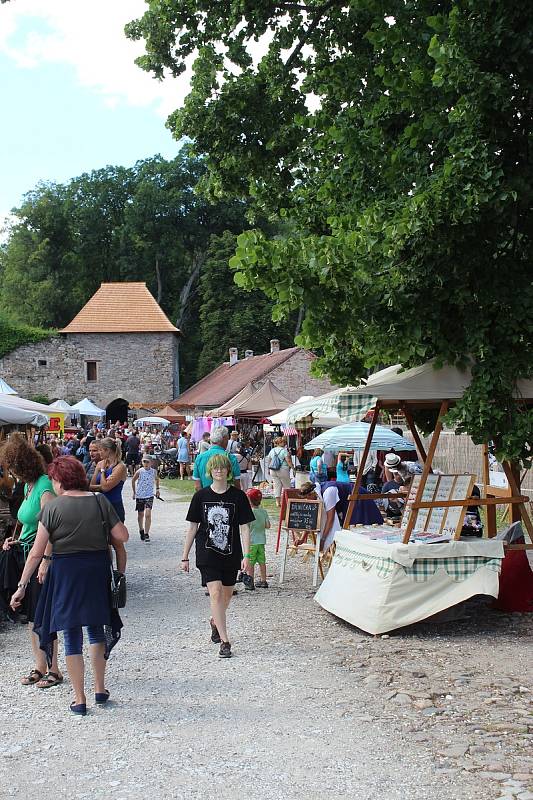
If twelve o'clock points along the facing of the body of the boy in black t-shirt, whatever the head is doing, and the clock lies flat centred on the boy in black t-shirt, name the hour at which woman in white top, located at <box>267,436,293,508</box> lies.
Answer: The woman in white top is roughly at 6 o'clock from the boy in black t-shirt.

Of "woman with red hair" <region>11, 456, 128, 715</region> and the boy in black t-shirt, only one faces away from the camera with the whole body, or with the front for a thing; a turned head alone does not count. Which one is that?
the woman with red hair

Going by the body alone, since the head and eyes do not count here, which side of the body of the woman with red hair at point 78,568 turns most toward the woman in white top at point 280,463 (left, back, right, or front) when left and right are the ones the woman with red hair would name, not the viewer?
front

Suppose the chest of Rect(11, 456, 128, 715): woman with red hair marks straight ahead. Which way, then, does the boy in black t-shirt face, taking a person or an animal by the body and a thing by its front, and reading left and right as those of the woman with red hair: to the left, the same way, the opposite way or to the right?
the opposite way

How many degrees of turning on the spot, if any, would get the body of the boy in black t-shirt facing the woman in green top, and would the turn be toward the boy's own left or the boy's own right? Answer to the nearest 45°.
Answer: approximately 45° to the boy's own right

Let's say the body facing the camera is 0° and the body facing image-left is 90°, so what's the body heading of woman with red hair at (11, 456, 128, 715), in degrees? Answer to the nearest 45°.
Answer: approximately 180°

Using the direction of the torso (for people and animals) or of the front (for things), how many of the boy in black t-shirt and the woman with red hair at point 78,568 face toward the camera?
1

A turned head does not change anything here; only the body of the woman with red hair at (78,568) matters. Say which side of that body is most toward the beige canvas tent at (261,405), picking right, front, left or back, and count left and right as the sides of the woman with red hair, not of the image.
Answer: front

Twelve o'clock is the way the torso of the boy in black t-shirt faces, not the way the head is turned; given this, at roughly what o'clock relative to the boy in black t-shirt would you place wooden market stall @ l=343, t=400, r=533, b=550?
The wooden market stall is roughly at 8 o'clock from the boy in black t-shirt.

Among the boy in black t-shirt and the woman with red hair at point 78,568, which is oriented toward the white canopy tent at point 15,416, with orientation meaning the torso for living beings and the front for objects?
the woman with red hair

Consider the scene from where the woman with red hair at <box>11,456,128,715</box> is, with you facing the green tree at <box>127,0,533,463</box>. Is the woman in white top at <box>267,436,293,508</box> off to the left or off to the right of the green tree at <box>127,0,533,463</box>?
left

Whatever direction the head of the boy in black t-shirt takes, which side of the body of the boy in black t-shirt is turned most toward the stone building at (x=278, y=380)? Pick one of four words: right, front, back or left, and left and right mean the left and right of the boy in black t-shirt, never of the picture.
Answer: back

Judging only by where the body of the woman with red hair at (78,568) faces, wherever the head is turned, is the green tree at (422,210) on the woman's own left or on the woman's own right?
on the woman's own right

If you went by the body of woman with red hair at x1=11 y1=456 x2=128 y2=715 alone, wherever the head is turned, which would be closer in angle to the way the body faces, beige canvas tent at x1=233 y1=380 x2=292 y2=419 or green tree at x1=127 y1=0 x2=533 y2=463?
the beige canvas tent

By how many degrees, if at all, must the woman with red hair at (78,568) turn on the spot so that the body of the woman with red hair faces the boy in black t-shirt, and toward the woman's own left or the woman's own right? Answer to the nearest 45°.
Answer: approximately 45° to the woman's own right
